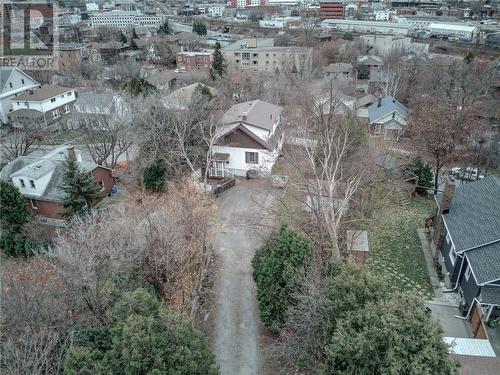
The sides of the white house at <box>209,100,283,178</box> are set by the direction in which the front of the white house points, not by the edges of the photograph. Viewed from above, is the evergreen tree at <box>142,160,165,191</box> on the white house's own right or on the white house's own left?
on the white house's own right

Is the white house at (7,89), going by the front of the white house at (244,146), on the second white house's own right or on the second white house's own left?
on the second white house's own right

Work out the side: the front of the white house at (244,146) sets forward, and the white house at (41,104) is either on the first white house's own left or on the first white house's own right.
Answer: on the first white house's own right

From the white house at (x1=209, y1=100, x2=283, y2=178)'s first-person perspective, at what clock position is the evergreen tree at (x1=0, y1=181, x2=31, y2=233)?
The evergreen tree is roughly at 2 o'clock from the white house.

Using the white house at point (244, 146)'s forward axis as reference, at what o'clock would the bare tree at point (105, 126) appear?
The bare tree is roughly at 3 o'clock from the white house.

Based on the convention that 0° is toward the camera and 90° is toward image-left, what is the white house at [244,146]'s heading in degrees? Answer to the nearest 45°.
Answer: approximately 0°

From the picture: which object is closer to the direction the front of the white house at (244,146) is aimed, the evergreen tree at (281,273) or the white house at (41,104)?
the evergreen tree

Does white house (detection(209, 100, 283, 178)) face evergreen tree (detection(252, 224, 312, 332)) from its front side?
yes
